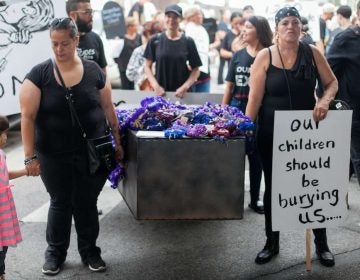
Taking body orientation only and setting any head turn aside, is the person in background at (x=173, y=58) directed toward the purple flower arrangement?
yes

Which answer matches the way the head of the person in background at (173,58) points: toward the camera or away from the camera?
toward the camera

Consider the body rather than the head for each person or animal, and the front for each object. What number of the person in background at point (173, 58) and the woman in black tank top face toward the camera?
2

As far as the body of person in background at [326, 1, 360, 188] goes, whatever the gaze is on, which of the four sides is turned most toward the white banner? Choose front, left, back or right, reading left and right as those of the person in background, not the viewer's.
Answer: left

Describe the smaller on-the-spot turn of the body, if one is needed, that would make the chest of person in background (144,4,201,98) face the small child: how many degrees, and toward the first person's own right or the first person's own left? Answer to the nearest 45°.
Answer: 0° — they already face them

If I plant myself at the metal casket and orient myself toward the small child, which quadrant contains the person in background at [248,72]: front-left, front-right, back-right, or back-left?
back-right

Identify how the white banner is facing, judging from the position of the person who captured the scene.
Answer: facing the viewer

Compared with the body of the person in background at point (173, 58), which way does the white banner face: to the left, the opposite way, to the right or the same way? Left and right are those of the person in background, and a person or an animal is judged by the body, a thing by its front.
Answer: the same way

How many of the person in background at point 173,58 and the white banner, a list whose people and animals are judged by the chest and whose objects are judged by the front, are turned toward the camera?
2

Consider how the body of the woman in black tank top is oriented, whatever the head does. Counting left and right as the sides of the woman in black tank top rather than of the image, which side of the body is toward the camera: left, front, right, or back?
front

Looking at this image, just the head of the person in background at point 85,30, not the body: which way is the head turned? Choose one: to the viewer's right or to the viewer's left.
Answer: to the viewer's right
